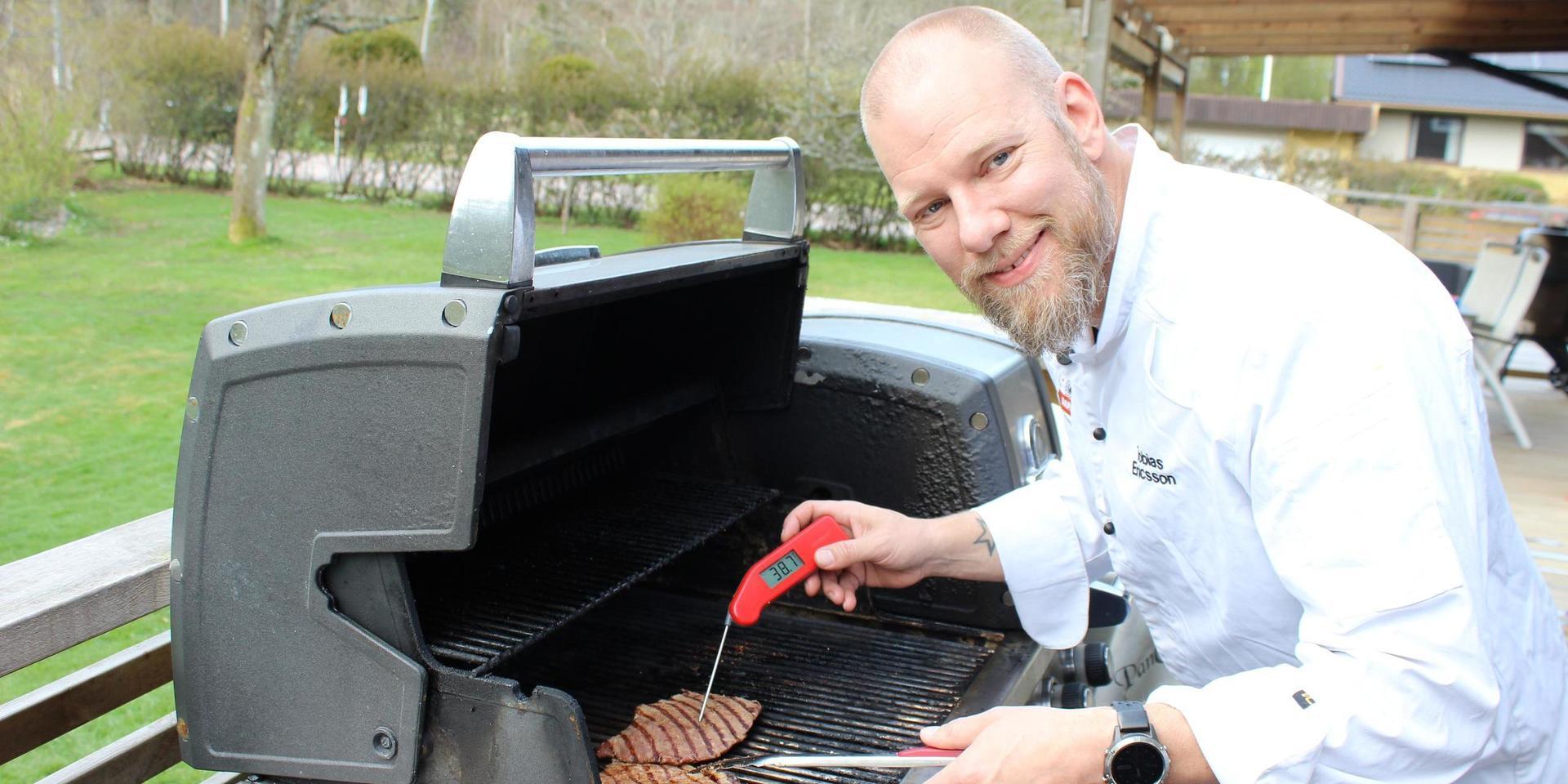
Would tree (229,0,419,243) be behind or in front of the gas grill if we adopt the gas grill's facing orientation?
behind

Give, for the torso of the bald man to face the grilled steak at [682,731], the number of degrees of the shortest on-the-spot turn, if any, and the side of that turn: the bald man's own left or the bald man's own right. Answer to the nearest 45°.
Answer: approximately 45° to the bald man's own right

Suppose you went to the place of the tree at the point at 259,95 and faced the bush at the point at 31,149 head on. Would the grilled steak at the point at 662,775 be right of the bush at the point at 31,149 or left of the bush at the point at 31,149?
left

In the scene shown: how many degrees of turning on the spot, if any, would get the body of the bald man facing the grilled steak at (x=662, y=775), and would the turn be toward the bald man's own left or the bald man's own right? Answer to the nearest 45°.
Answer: approximately 45° to the bald man's own right

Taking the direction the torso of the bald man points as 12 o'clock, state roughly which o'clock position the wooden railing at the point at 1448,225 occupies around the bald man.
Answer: The wooden railing is roughly at 5 o'clock from the bald man.

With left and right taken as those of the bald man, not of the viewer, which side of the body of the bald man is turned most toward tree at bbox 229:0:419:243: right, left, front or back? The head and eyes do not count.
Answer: right

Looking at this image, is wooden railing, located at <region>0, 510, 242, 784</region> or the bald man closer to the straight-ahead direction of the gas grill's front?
the bald man

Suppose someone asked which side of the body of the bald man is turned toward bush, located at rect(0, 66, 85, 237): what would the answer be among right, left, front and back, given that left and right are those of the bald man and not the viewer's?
right

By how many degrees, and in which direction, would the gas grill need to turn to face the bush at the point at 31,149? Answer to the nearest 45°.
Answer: approximately 180°

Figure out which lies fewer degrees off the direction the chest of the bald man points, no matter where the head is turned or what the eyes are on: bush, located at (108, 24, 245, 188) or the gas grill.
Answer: the gas grill

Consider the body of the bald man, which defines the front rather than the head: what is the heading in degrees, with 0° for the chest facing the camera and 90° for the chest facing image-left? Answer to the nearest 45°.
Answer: approximately 45°
